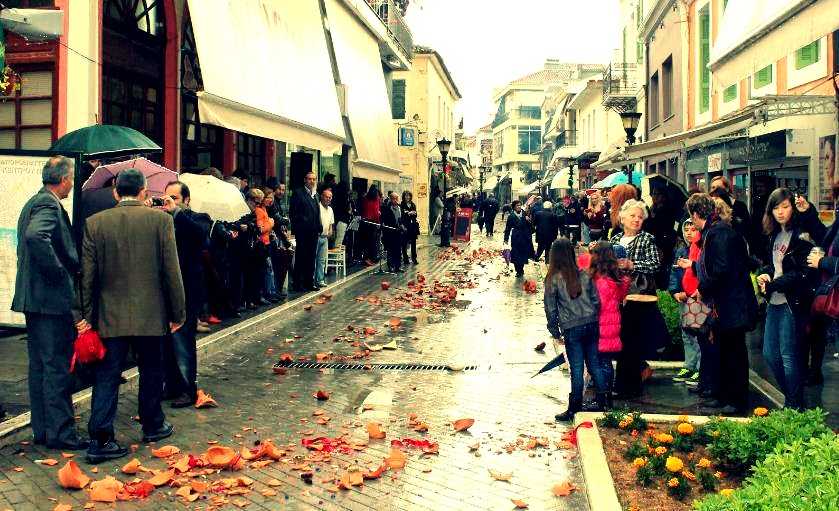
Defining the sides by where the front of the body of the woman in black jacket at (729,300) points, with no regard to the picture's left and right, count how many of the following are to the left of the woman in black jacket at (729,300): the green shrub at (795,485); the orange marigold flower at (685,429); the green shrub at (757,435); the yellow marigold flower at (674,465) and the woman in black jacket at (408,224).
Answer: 4

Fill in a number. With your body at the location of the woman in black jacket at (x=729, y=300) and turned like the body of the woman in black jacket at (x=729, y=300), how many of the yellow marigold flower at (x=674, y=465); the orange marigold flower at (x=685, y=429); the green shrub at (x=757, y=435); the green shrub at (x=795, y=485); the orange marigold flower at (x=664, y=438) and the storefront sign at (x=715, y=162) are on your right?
1

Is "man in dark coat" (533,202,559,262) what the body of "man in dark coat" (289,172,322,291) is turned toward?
no

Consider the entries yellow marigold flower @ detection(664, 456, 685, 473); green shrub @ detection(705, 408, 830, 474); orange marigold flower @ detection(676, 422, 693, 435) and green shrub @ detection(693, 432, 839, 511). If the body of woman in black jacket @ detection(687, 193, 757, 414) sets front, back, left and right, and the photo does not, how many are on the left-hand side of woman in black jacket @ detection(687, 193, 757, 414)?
4

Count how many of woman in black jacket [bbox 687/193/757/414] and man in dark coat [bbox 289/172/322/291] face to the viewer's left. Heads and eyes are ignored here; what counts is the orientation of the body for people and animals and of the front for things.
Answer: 1

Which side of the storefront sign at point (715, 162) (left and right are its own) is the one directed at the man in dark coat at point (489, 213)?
right

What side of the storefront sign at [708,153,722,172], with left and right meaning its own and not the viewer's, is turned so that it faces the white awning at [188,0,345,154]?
front

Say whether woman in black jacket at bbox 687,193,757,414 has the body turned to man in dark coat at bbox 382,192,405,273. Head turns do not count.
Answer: no

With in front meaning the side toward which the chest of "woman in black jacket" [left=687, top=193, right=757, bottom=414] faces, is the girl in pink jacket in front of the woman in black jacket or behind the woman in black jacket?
in front

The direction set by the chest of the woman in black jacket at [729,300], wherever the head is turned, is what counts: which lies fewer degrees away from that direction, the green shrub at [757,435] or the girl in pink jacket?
the girl in pink jacket

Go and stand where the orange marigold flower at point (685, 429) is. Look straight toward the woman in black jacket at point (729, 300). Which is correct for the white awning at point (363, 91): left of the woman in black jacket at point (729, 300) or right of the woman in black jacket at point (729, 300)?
left

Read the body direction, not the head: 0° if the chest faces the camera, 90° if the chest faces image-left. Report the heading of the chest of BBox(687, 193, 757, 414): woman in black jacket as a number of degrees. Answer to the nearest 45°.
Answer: approximately 90°

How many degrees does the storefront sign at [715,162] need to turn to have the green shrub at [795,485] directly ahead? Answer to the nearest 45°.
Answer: approximately 45° to its left

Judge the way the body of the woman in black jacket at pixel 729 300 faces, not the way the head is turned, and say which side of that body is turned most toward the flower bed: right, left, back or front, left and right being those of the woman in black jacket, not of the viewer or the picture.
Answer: left

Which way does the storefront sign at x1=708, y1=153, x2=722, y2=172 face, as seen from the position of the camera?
facing the viewer and to the left of the viewer

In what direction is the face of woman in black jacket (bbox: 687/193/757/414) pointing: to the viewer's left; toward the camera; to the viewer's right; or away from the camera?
to the viewer's left
